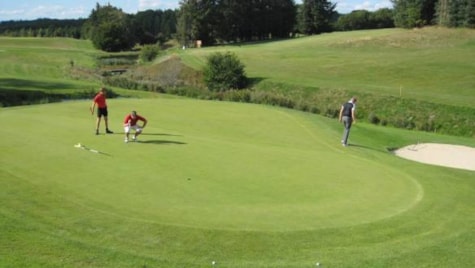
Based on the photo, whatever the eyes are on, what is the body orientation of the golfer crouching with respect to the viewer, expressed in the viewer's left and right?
facing the viewer
